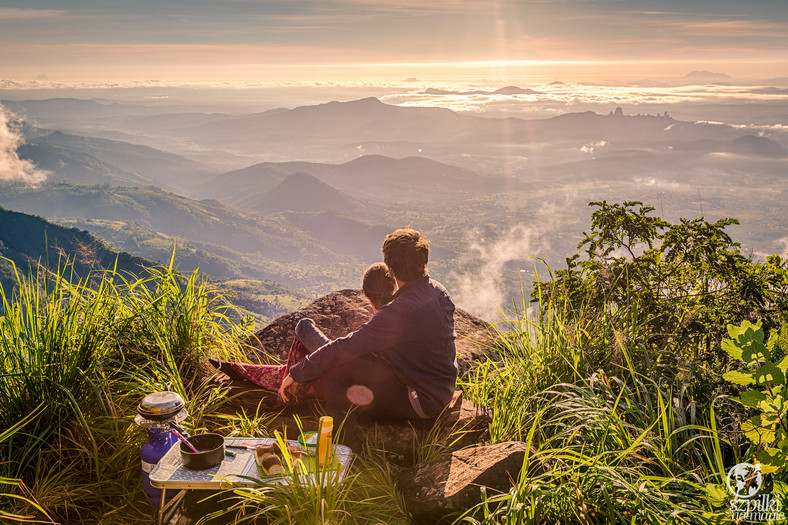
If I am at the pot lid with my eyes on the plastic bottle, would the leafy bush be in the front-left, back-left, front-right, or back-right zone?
front-left

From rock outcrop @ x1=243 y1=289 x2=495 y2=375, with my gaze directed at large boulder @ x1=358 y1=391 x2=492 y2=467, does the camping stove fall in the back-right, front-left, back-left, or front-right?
front-right

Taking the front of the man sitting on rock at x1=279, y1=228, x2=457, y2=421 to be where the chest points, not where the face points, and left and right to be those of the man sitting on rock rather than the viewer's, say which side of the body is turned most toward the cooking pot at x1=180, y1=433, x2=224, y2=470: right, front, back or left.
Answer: left

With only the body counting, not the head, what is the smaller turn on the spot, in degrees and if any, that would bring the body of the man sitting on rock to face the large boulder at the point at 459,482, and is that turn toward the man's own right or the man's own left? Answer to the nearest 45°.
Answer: approximately 135° to the man's own left

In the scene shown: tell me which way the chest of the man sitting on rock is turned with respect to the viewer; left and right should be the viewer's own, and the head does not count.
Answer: facing away from the viewer and to the left of the viewer
